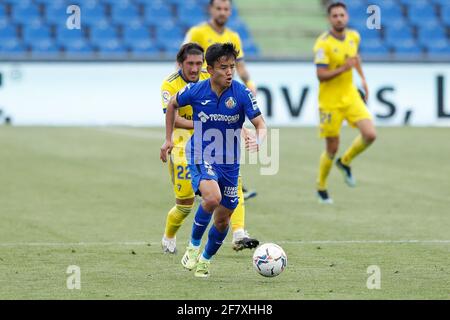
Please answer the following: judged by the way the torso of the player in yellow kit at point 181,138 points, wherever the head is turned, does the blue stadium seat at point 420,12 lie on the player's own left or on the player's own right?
on the player's own left

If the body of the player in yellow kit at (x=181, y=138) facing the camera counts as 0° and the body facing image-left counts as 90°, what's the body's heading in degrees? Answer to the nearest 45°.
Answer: approximately 315°

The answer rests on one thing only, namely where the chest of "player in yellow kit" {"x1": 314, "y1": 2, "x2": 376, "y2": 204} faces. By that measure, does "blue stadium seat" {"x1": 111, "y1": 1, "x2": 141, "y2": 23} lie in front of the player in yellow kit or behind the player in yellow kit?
behind

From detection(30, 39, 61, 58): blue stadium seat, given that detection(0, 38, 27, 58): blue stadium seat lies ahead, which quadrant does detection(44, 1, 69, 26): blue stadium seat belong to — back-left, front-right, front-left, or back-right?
back-right

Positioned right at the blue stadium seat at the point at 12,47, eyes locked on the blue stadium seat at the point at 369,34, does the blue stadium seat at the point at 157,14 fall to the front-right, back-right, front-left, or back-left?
front-left

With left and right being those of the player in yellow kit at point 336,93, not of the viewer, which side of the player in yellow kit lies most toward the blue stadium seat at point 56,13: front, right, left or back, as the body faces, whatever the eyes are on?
back

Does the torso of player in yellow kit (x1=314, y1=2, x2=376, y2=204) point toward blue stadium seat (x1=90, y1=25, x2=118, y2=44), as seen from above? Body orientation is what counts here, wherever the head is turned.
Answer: no

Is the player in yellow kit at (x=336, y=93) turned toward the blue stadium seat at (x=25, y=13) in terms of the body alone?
no

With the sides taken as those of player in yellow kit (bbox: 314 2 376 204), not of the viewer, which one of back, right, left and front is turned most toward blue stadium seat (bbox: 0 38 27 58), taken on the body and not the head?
back

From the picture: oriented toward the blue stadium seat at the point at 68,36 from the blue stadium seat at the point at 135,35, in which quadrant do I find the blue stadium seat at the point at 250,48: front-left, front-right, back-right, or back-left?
back-left

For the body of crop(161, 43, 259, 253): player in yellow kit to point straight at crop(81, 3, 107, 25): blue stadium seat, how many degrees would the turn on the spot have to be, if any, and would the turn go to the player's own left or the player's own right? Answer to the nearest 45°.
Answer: approximately 135° to the player's own left

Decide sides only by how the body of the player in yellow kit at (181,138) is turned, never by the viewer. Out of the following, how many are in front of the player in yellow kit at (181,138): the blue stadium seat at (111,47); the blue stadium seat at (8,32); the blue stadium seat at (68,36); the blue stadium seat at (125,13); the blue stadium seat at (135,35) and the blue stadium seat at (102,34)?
0

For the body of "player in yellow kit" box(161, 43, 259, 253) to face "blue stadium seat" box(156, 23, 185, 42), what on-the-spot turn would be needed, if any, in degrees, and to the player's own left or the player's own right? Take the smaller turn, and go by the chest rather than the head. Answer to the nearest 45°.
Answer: approximately 135° to the player's own left

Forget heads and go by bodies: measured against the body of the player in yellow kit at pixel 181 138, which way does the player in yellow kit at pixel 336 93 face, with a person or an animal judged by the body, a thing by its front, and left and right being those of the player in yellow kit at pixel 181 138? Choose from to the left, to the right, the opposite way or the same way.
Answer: the same way

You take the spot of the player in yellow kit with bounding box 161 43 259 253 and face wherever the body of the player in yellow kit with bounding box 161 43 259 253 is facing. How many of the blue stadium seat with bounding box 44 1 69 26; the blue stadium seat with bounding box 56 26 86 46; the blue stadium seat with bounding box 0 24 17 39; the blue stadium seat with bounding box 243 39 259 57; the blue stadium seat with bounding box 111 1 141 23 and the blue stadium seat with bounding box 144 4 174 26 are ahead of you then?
0

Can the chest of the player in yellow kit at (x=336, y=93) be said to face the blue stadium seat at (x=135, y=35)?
no

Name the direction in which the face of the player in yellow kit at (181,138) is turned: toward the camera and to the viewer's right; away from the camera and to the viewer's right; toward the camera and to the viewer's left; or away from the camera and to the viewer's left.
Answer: toward the camera and to the viewer's right

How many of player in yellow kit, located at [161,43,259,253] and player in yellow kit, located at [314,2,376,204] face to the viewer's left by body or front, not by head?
0
